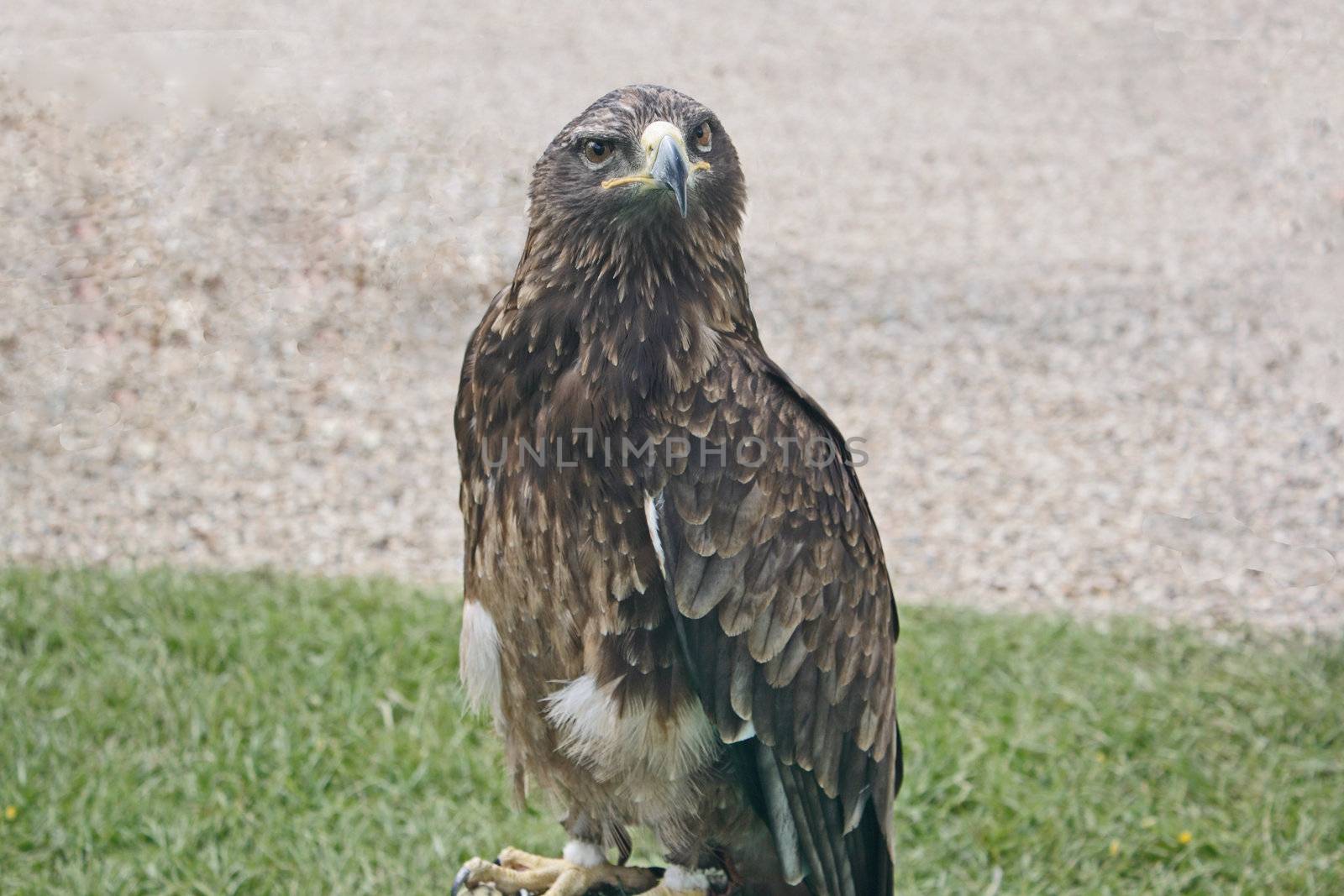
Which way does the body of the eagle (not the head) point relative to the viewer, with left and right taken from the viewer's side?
facing the viewer and to the left of the viewer
